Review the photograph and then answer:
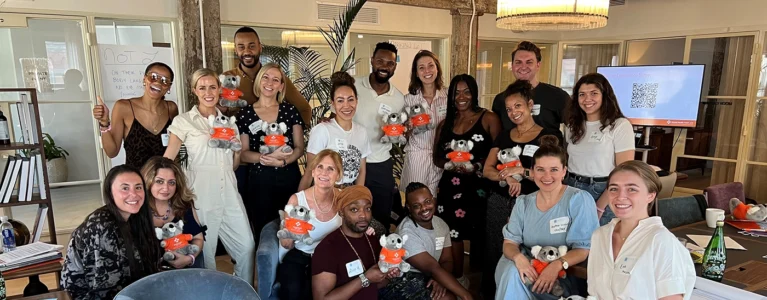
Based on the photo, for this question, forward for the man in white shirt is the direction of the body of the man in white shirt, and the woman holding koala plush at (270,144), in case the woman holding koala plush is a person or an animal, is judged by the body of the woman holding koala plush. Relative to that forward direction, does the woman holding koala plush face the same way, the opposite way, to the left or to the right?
the same way

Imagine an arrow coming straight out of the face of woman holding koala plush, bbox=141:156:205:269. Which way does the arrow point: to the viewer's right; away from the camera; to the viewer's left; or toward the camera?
toward the camera

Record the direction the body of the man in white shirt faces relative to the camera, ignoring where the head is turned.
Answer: toward the camera

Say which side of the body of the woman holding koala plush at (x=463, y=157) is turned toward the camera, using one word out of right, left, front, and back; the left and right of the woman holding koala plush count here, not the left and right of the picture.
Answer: front

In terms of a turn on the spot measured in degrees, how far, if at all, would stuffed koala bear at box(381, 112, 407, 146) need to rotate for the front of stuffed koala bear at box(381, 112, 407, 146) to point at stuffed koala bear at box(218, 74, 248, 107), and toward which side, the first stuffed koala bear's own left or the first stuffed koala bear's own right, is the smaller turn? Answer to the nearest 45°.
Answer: approximately 90° to the first stuffed koala bear's own right

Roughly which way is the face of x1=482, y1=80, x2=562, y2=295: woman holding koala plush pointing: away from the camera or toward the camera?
toward the camera

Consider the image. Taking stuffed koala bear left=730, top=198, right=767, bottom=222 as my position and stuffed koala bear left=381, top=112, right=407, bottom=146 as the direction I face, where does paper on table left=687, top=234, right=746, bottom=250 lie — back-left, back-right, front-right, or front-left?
front-left

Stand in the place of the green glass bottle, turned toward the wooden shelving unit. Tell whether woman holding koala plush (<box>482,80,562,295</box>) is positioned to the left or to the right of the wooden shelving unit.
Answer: right

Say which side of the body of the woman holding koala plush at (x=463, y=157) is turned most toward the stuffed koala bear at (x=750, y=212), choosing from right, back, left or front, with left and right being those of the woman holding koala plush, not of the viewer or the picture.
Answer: left

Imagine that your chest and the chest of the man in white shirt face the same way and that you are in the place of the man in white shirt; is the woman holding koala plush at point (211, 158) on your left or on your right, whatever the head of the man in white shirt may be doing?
on your right

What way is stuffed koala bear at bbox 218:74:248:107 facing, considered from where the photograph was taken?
facing the viewer

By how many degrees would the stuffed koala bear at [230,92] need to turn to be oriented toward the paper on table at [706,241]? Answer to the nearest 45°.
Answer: approximately 45° to its left
